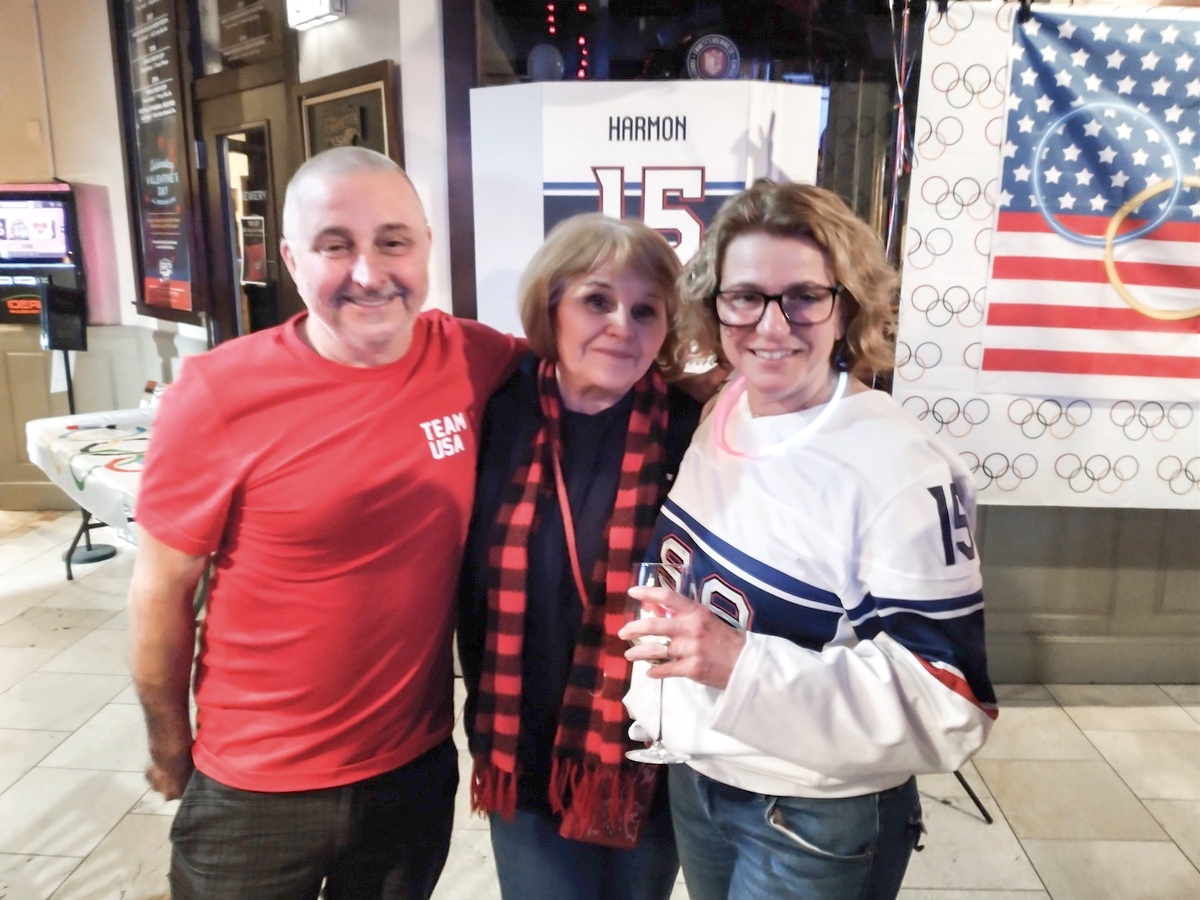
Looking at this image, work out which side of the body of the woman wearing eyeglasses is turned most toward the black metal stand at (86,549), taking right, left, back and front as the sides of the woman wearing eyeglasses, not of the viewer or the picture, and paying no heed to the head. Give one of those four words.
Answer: right

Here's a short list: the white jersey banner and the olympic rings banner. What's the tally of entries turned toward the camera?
2

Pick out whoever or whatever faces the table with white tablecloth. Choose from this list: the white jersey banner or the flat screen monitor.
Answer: the flat screen monitor

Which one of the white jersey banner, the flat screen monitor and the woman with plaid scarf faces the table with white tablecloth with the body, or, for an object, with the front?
the flat screen monitor

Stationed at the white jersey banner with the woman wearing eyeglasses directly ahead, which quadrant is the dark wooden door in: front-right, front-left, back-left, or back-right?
back-right

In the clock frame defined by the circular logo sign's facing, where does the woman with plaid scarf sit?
The woman with plaid scarf is roughly at 12 o'clock from the circular logo sign.

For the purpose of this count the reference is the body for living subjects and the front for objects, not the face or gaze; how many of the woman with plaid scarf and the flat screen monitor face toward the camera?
2

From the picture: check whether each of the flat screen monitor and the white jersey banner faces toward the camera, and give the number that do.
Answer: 2
